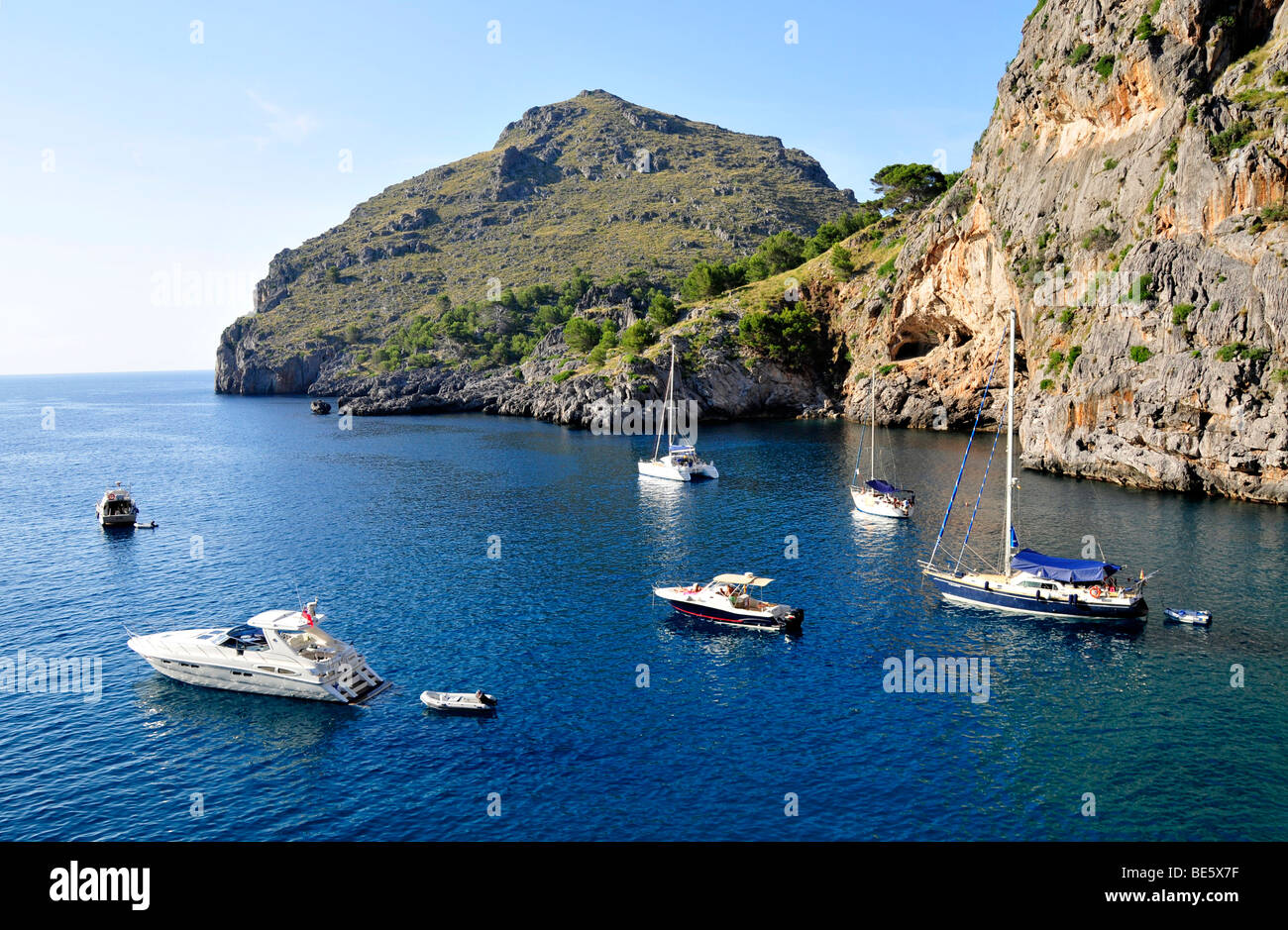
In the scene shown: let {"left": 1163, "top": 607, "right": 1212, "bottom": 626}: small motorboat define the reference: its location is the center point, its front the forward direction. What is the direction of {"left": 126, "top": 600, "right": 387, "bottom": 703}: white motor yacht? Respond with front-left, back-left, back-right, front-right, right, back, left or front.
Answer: front-left

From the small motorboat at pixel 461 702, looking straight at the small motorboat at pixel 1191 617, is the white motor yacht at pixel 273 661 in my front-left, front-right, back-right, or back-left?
back-left

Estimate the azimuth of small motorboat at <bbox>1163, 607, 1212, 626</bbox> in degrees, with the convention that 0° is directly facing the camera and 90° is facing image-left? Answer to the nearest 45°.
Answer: approximately 90°

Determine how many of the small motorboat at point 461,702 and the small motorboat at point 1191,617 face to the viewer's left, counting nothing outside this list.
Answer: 2

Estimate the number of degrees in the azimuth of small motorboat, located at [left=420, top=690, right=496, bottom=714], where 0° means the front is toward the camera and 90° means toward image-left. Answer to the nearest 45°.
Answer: approximately 90°

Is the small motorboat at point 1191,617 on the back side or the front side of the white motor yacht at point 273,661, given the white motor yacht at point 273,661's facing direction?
on the back side

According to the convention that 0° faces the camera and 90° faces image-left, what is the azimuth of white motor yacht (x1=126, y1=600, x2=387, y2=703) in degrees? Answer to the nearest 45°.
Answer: approximately 135°

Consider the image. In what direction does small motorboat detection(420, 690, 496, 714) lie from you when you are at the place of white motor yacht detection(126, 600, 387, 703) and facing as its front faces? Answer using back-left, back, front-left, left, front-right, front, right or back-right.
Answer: back

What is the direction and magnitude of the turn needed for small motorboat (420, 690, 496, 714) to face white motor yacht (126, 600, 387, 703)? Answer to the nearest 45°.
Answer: approximately 45° to its right

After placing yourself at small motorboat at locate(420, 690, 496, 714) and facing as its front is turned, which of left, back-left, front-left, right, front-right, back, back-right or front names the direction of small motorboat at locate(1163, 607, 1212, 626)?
back
